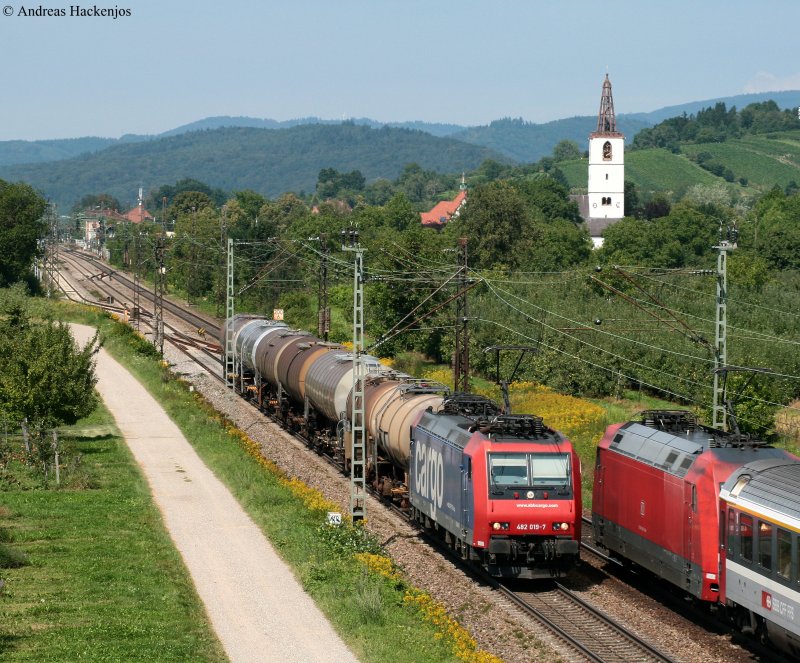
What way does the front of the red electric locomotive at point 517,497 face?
toward the camera

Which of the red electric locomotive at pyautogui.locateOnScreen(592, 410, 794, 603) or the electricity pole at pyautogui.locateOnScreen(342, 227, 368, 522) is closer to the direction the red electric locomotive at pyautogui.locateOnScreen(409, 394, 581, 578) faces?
the red electric locomotive

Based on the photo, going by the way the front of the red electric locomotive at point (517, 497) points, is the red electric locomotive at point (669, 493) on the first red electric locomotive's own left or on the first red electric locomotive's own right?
on the first red electric locomotive's own left

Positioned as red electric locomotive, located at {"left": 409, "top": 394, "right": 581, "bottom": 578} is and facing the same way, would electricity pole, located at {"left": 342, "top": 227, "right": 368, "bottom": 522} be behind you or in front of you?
behind
